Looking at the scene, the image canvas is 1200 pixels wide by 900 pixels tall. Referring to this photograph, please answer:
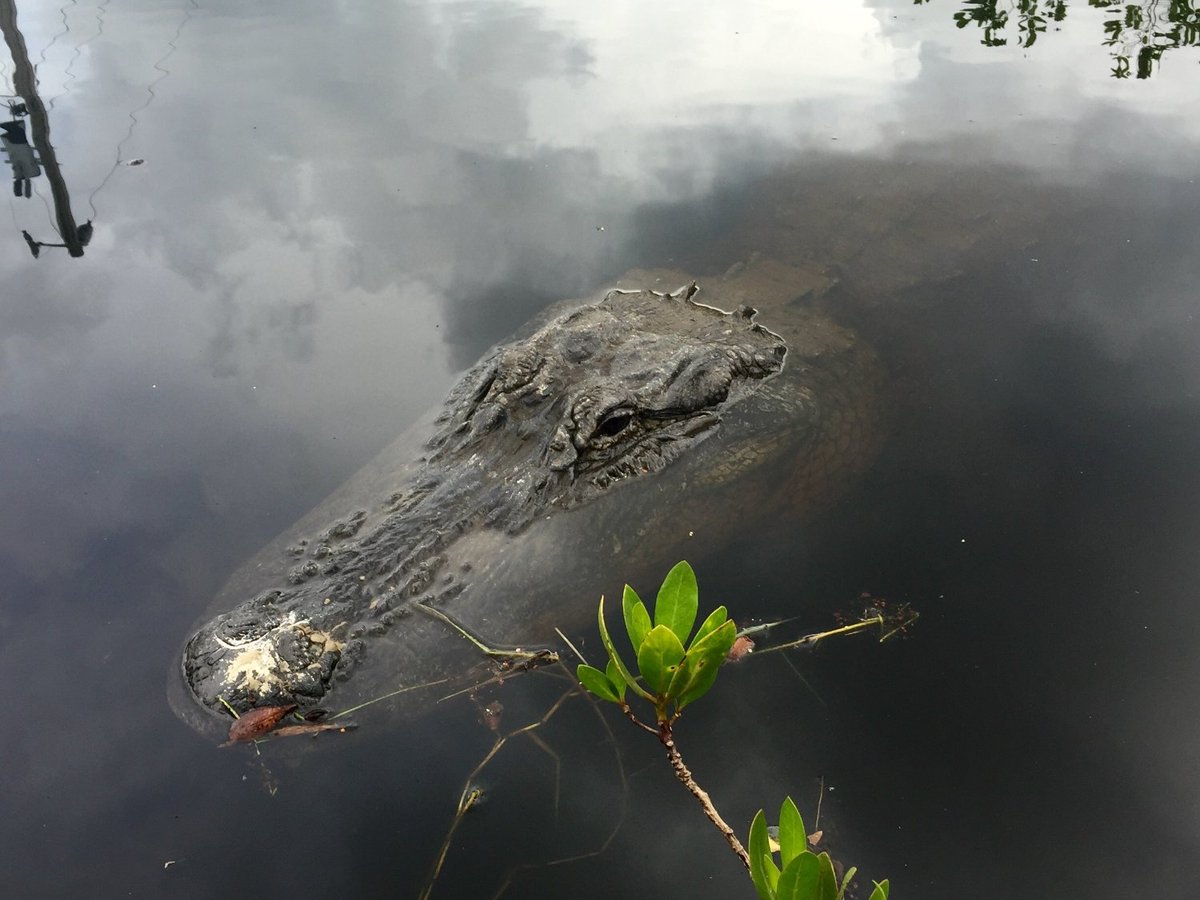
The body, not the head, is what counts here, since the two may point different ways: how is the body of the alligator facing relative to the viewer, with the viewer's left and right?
facing the viewer and to the left of the viewer

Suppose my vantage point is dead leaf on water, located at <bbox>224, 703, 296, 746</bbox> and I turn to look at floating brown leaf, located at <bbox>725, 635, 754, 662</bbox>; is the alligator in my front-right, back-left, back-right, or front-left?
front-left

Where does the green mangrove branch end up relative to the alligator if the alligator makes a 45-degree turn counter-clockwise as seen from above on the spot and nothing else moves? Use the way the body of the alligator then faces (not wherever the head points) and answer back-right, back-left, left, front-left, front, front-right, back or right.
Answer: front

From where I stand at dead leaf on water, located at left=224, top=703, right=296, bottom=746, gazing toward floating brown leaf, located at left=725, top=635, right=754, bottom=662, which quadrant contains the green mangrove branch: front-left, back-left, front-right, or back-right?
front-right

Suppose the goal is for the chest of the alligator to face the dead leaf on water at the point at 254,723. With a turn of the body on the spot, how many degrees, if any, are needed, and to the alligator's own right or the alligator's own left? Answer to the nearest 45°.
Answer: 0° — it already faces it
